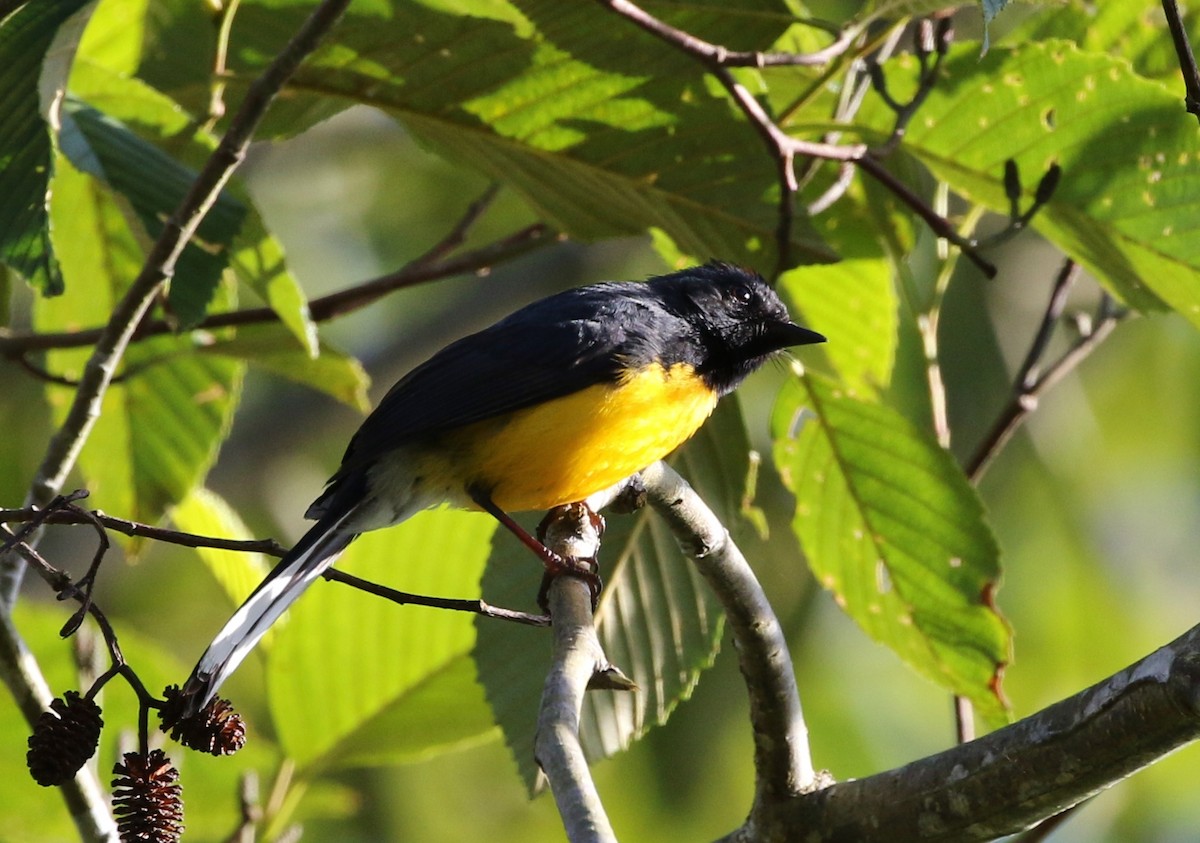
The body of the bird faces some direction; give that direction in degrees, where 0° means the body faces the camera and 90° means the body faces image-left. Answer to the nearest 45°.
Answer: approximately 270°

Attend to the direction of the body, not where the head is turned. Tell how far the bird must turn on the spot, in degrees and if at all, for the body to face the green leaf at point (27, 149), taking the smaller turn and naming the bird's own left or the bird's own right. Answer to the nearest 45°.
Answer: approximately 135° to the bird's own right

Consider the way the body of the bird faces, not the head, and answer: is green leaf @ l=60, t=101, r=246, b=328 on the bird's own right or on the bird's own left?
on the bird's own right

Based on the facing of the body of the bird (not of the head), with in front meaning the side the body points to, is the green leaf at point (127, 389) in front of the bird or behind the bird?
behind

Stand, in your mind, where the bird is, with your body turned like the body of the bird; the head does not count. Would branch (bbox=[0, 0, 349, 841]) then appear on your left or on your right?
on your right
